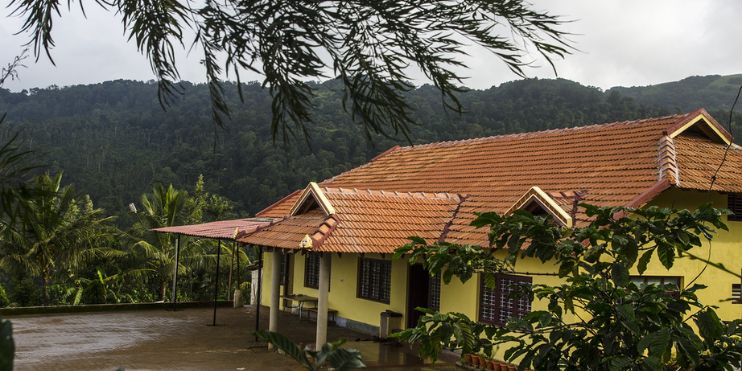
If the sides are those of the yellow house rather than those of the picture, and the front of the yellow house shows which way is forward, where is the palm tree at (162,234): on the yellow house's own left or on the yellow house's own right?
on the yellow house's own right

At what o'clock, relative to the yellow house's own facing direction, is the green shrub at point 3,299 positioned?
The green shrub is roughly at 2 o'clock from the yellow house.

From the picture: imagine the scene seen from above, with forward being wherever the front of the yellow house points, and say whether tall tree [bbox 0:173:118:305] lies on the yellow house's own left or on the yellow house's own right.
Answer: on the yellow house's own right

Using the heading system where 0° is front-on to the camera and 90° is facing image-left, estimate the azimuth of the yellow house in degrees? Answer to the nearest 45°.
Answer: approximately 45°
